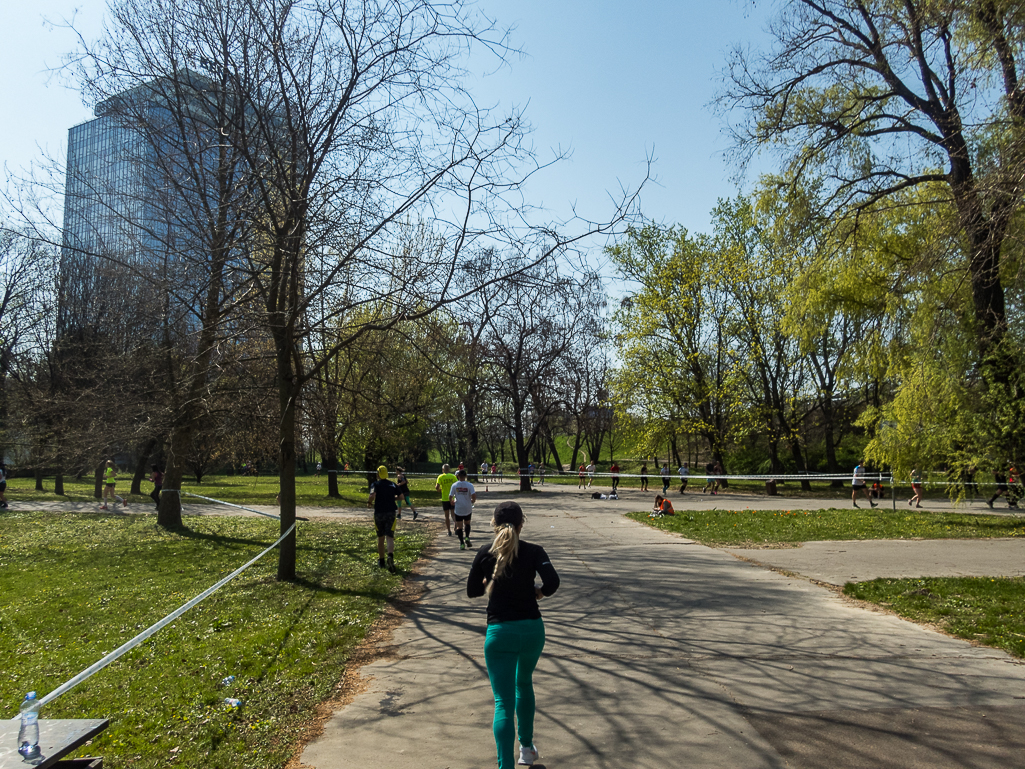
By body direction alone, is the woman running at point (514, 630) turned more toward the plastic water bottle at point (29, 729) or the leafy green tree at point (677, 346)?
the leafy green tree

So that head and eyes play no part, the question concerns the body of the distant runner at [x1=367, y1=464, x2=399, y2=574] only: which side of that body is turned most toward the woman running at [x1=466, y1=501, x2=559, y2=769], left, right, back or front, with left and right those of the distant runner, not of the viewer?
back

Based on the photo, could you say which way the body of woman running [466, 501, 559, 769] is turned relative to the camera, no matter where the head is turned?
away from the camera

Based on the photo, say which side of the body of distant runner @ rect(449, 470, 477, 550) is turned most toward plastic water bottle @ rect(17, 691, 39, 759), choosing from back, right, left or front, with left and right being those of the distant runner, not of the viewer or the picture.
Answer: back

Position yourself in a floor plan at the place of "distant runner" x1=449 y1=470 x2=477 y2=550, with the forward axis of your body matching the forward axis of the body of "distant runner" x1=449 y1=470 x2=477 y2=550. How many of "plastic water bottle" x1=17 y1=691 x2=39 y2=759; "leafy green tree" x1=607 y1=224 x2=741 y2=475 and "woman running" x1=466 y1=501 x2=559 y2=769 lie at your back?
2

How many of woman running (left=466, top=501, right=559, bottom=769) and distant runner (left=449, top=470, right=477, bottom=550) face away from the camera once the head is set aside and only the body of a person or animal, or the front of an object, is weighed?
2

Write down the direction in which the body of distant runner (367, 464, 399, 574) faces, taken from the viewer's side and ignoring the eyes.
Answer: away from the camera

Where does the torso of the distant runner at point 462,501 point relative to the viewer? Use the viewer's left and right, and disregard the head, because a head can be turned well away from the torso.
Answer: facing away from the viewer

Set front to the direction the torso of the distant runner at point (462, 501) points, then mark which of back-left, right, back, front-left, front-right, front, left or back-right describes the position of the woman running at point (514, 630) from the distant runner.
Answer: back
